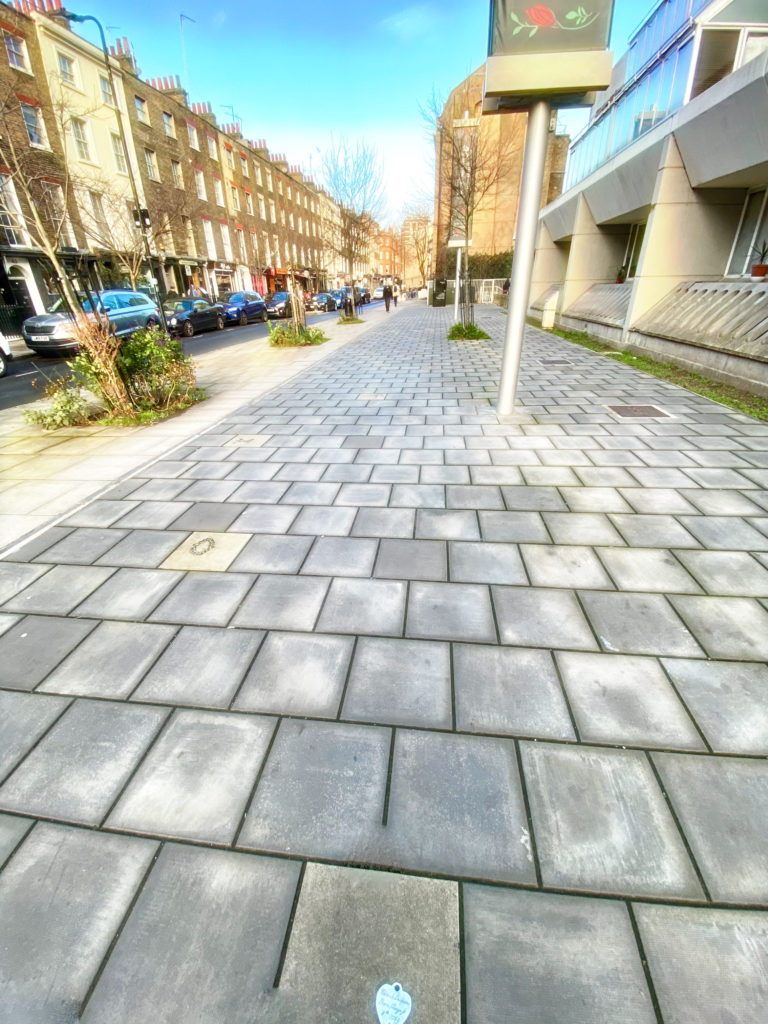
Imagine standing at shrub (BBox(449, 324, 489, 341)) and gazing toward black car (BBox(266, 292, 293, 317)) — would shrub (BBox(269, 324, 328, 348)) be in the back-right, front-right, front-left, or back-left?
front-left

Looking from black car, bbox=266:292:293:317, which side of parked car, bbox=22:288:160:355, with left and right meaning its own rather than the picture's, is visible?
back

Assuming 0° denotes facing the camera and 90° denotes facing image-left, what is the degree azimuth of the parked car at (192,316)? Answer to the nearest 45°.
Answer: approximately 45°

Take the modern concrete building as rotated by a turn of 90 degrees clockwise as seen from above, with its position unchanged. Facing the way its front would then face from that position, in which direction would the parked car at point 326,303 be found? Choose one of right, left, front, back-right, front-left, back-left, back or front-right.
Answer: front

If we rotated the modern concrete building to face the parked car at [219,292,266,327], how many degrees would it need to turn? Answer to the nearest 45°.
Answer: approximately 90° to its right

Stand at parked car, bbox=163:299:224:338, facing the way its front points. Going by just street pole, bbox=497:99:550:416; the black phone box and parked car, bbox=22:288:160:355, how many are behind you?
1

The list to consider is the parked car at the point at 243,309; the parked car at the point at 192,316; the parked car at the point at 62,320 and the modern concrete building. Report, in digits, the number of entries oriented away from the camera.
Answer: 0

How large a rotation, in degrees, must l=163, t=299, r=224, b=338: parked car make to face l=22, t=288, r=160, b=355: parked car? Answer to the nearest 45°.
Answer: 0° — it already faces it

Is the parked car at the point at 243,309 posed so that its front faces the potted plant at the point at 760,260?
no

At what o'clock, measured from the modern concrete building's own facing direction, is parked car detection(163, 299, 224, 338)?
The parked car is roughly at 2 o'clock from the modern concrete building.

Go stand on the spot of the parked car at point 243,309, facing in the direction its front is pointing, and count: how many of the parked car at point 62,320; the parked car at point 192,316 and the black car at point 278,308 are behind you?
1

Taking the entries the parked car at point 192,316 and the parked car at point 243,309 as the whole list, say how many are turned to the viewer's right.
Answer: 0

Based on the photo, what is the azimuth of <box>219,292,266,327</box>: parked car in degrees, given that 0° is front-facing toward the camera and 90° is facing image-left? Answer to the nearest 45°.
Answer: approximately 45°

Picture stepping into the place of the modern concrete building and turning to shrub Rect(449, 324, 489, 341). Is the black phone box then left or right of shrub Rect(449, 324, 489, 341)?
right

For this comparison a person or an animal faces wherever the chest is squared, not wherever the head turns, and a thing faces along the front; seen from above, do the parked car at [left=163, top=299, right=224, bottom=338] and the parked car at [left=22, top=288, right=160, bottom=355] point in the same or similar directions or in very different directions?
same or similar directions

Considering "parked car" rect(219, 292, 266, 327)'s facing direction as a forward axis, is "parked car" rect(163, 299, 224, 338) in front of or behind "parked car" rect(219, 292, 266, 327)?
in front

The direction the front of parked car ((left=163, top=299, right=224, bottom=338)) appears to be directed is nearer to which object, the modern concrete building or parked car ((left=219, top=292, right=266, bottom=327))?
the modern concrete building

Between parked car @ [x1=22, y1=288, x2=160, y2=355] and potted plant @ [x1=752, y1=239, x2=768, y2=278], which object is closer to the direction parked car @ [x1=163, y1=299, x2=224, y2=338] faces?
the parked car

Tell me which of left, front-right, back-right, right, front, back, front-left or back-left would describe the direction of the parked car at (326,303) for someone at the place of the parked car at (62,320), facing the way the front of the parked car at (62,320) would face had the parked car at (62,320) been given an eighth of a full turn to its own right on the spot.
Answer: back-right

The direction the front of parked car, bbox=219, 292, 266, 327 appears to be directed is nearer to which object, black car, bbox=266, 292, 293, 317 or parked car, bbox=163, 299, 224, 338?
the parked car

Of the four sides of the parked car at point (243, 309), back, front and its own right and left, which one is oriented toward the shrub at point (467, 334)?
left

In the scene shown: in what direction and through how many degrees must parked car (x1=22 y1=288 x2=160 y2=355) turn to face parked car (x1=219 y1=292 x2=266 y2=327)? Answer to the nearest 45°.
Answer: approximately 180°

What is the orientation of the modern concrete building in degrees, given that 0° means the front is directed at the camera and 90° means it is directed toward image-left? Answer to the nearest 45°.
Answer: approximately 45°

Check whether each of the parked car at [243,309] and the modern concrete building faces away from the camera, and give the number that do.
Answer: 0

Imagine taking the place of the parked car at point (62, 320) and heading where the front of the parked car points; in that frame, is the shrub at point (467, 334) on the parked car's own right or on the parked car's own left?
on the parked car's own left
